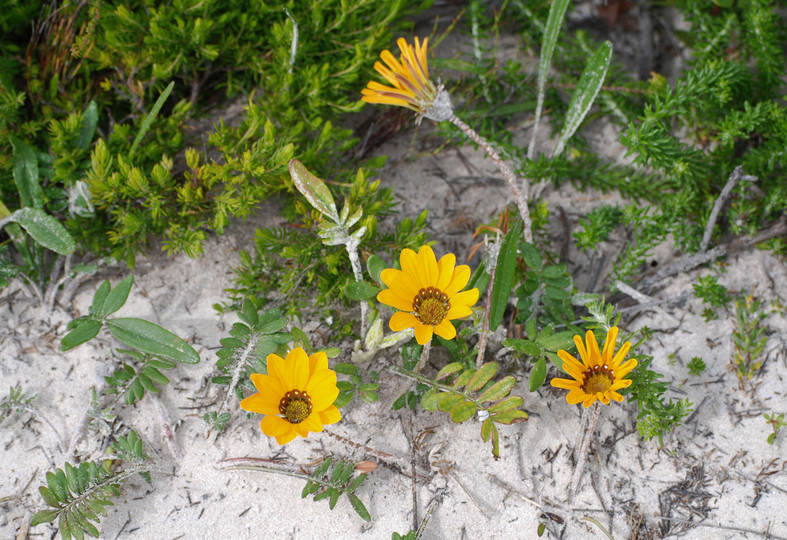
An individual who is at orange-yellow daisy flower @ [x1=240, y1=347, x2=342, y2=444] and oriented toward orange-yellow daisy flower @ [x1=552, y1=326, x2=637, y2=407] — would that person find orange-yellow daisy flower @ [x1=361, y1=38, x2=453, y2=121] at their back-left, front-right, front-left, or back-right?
front-left

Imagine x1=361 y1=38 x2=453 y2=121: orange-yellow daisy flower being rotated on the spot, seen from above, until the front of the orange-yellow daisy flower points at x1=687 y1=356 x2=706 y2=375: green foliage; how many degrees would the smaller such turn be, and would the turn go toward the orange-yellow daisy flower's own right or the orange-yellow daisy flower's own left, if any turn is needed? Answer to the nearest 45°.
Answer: approximately 180°

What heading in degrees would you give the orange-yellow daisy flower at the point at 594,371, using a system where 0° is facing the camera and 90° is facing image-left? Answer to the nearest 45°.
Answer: approximately 0°

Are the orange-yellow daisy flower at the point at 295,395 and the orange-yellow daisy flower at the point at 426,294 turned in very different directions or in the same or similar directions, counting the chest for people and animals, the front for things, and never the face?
same or similar directions

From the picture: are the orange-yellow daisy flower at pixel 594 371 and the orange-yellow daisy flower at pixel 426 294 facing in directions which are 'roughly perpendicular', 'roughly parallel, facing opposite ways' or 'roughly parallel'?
roughly parallel

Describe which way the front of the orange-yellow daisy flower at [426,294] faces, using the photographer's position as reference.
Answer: facing the viewer

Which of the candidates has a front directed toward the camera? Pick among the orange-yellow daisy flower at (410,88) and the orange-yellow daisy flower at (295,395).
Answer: the orange-yellow daisy flower at (295,395)

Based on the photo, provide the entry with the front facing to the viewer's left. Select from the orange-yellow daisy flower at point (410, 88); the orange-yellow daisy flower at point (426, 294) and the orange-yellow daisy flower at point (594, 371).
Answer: the orange-yellow daisy flower at point (410, 88)

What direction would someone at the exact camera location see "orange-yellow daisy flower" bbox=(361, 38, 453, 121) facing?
facing to the left of the viewer
